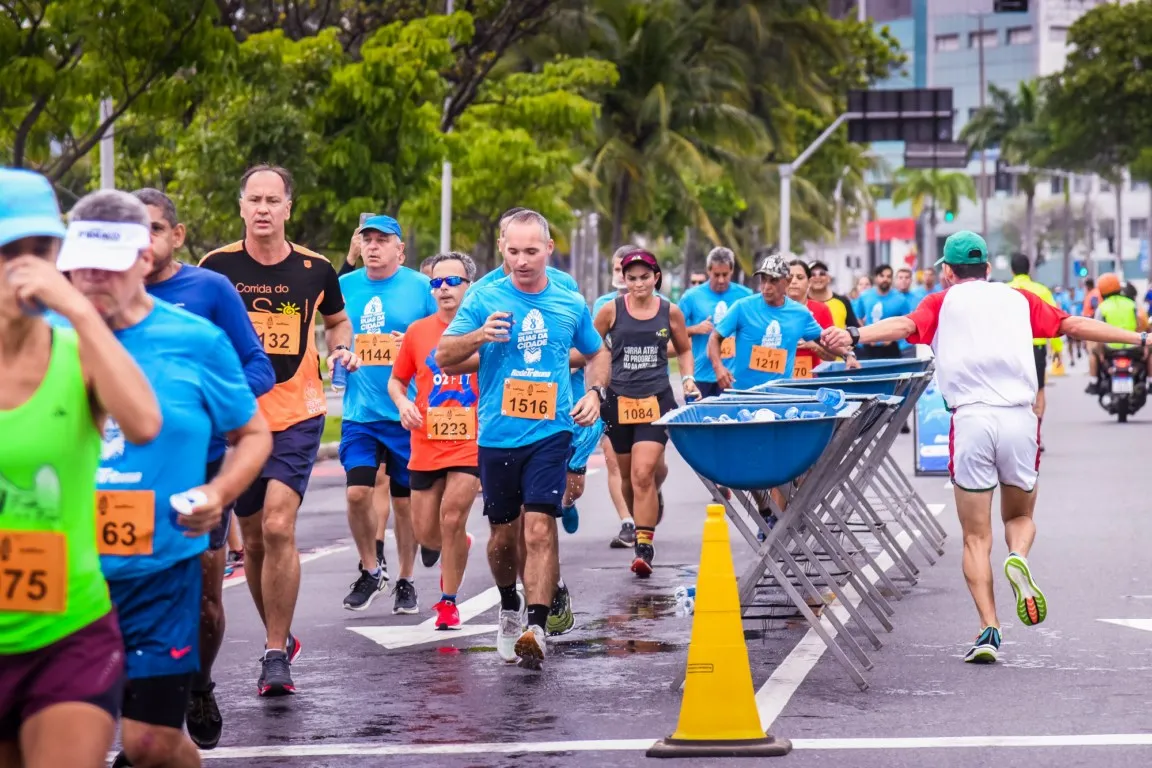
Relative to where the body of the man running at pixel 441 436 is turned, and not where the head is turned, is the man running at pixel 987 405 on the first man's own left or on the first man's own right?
on the first man's own left

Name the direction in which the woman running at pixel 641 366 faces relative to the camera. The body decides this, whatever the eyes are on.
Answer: toward the camera

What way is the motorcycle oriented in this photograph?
away from the camera

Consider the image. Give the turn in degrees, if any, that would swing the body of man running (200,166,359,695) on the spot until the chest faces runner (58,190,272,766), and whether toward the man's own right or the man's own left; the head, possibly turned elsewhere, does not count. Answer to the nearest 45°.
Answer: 0° — they already face them

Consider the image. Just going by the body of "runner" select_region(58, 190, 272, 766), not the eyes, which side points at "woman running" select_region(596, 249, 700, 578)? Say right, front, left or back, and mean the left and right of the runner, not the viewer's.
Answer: back

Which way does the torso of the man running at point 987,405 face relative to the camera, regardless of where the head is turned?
away from the camera

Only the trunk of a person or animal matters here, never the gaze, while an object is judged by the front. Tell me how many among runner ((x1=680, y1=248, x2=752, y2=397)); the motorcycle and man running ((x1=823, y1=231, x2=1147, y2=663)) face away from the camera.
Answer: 2

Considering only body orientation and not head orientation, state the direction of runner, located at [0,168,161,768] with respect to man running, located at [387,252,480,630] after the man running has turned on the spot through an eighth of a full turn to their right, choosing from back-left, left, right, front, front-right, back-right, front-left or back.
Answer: front-left

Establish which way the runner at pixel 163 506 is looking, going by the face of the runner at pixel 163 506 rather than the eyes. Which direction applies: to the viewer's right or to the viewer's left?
to the viewer's left

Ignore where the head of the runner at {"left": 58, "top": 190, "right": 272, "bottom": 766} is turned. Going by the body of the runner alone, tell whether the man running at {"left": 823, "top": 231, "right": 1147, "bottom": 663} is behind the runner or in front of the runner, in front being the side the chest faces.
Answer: behind

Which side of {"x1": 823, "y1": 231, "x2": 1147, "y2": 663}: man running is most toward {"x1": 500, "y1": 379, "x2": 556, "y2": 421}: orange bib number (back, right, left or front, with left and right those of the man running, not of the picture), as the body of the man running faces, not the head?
left

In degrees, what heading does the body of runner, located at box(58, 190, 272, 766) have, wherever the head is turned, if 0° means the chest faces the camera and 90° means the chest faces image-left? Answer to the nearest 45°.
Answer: approximately 45°

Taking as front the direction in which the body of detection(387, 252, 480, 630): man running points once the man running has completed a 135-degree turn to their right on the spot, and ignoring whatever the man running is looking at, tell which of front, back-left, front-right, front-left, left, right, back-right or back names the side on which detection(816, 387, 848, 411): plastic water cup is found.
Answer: back

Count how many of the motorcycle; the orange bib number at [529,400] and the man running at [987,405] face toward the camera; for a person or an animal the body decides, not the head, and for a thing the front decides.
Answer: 1

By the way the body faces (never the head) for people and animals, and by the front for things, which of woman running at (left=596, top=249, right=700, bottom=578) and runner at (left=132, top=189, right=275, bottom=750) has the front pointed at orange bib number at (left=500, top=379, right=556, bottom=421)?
the woman running

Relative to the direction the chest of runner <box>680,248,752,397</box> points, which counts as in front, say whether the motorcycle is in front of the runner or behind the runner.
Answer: behind
